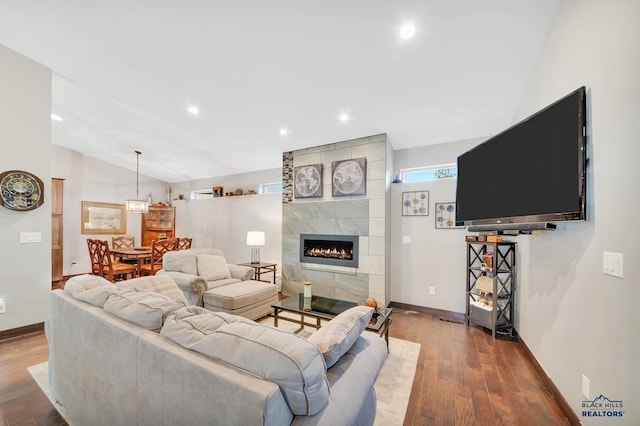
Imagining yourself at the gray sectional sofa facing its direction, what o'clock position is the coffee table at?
The coffee table is roughly at 12 o'clock from the gray sectional sofa.

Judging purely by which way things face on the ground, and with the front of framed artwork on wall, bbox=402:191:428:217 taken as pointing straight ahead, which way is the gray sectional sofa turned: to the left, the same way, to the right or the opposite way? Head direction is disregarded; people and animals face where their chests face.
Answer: the opposite way

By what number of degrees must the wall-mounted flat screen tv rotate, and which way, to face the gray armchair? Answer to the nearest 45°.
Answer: approximately 45° to its right

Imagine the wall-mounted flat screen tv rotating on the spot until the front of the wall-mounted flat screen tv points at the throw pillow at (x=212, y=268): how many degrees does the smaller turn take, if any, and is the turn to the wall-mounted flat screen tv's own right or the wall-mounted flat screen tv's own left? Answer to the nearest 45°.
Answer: approximately 45° to the wall-mounted flat screen tv's own right

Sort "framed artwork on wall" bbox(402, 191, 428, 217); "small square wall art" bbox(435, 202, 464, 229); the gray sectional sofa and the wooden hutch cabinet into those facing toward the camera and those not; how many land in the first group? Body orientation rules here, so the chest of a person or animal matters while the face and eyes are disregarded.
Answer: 3
